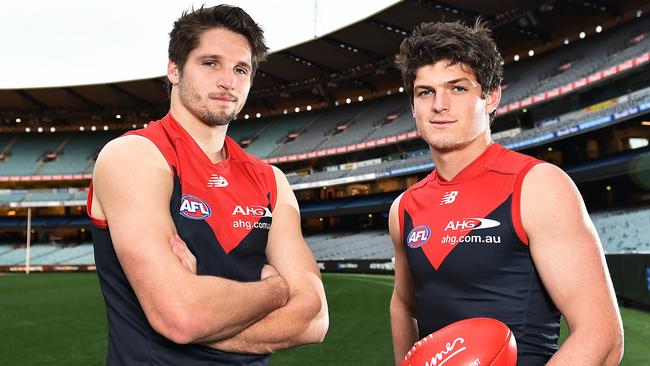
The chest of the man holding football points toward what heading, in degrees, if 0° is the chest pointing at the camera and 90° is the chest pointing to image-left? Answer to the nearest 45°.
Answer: approximately 45°

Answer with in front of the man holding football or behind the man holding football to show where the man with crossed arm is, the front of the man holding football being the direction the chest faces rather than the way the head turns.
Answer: in front

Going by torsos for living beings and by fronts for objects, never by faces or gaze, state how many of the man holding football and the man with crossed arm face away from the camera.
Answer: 0

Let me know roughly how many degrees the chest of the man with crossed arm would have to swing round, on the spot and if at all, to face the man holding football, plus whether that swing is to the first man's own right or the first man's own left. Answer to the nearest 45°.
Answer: approximately 45° to the first man's own left
